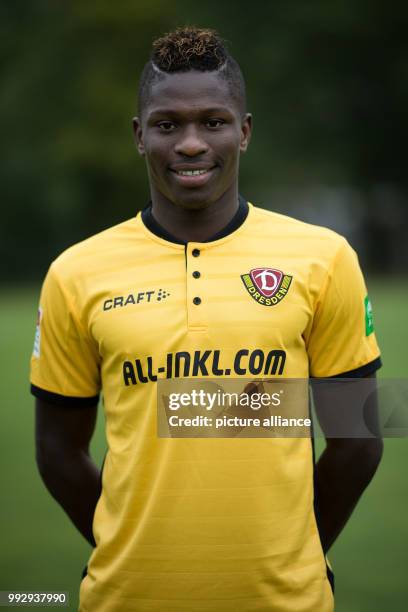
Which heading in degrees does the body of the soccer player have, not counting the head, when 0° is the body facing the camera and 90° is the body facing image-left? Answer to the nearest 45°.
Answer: approximately 0°
